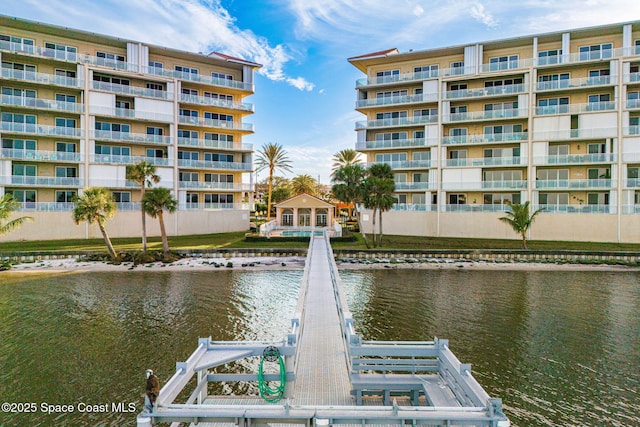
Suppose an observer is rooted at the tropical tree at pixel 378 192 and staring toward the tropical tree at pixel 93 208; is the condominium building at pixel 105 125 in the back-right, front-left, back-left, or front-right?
front-right

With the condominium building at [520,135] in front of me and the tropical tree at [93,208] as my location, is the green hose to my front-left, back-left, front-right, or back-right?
front-right

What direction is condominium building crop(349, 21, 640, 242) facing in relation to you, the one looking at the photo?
facing the viewer

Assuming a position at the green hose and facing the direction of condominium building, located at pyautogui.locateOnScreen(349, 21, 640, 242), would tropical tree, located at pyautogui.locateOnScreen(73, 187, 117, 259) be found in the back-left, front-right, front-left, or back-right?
front-left

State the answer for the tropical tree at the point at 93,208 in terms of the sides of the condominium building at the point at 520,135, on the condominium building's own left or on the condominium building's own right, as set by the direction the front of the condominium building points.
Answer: on the condominium building's own right

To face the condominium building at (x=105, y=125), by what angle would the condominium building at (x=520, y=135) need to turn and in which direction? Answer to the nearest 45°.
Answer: approximately 45° to its right

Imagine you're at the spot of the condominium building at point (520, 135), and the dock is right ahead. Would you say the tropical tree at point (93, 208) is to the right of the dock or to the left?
right

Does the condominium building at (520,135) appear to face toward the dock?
yes

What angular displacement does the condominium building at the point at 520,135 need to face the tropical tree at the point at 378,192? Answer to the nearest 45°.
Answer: approximately 45° to its right

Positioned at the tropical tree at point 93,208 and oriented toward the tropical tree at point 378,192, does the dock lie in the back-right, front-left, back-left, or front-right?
front-right

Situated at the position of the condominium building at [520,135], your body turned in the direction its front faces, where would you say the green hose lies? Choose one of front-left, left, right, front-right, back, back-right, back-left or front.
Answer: front

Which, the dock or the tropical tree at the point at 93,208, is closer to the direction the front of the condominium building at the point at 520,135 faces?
the dock
